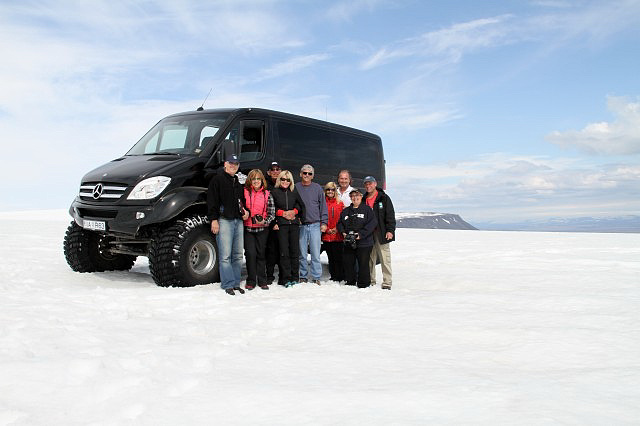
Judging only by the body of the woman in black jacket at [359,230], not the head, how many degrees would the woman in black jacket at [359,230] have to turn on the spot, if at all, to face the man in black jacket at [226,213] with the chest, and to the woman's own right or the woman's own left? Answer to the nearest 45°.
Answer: approximately 45° to the woman's own right

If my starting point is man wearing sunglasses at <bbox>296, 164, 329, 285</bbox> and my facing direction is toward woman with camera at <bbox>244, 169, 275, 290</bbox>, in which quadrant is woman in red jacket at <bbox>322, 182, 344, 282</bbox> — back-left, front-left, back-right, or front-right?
back-right

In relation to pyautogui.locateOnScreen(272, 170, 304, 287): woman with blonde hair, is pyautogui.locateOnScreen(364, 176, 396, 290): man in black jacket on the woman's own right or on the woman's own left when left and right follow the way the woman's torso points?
on the woman's own left

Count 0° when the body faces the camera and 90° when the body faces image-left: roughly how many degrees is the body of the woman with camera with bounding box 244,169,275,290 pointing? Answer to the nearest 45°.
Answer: approximately 0°

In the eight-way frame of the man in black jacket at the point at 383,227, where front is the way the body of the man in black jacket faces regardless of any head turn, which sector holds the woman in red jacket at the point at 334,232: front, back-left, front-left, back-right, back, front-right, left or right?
right

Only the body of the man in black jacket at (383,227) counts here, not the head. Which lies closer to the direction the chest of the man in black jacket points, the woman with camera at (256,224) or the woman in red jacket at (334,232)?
the woman with camera

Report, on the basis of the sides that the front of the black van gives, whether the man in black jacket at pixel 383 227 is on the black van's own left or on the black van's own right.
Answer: on the black van's own left
